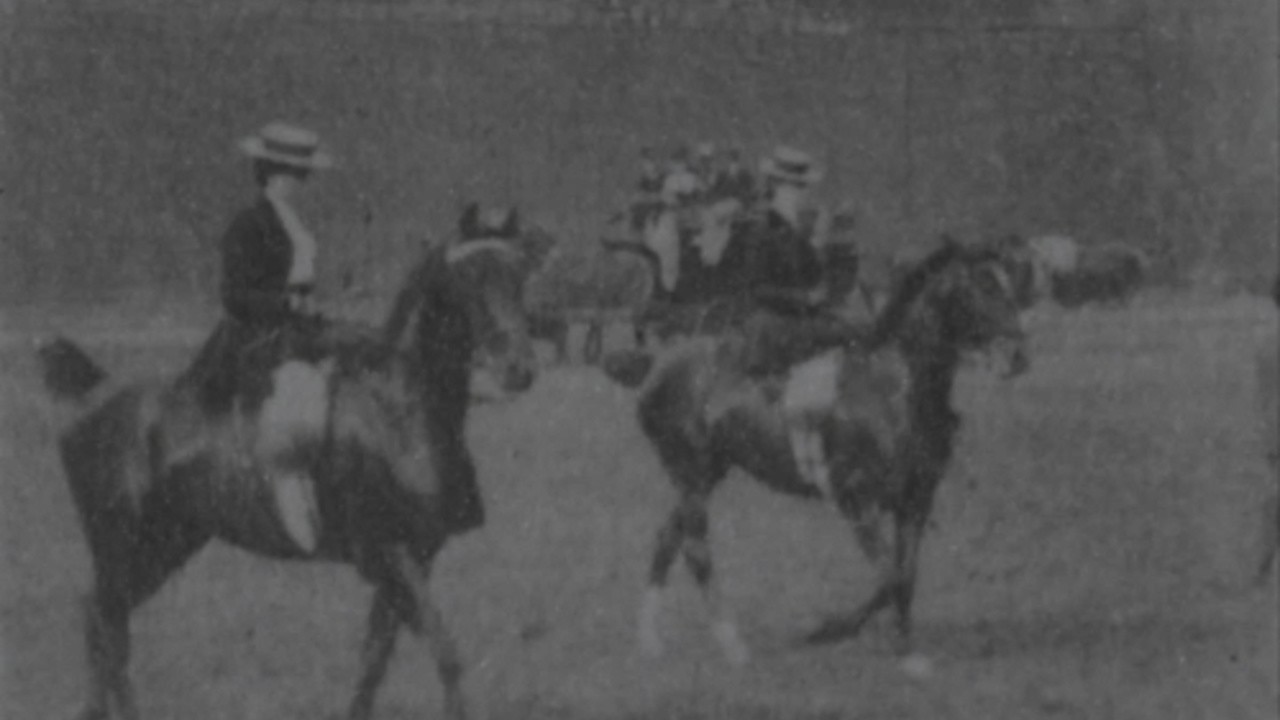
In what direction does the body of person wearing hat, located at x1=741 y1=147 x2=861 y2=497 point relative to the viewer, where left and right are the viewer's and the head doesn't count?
facing the viewer and to the right of the viewer

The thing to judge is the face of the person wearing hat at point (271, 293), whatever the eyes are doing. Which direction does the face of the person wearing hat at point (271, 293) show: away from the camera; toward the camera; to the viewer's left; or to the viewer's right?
to the viewer's right

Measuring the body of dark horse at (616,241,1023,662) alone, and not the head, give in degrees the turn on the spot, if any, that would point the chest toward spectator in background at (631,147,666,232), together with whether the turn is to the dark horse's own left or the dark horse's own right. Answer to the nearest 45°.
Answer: approximately 90° to the dark horse's own left

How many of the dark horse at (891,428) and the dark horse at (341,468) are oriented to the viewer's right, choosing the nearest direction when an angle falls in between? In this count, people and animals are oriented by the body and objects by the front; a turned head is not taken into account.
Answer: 2

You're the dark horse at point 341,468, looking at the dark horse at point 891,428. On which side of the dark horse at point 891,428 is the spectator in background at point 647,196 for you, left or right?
left

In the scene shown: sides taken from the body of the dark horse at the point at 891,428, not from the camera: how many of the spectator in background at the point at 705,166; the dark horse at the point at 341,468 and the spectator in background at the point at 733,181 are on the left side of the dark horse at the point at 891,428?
2

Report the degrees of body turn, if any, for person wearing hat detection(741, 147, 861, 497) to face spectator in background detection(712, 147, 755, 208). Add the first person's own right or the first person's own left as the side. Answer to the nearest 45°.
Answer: approximately 135° to the first person's own left

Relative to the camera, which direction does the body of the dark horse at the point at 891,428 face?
to the viewer's right

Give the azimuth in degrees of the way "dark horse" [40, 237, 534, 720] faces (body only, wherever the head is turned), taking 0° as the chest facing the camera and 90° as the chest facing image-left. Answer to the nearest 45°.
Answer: approximately 270°

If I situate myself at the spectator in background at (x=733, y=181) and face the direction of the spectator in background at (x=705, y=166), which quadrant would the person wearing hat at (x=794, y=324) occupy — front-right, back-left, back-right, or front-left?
back-left

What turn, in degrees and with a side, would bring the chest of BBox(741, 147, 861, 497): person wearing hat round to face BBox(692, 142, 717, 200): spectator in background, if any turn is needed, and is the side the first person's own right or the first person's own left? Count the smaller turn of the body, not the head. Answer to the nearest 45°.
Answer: approximately 135° to the first person's own left

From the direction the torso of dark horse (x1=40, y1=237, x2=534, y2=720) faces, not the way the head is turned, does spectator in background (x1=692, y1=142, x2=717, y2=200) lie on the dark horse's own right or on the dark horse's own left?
on the dark horse's own left
